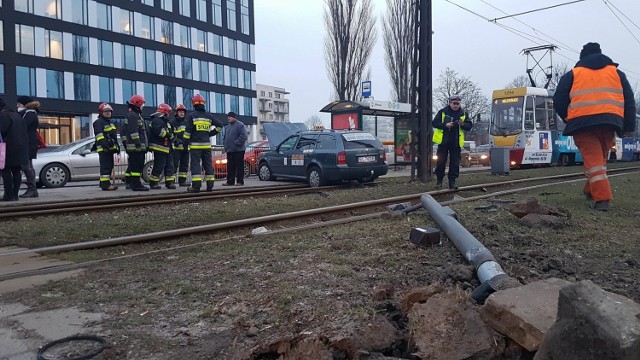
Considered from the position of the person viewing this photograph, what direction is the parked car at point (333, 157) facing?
facing away from the viewer and to the left of the viewer

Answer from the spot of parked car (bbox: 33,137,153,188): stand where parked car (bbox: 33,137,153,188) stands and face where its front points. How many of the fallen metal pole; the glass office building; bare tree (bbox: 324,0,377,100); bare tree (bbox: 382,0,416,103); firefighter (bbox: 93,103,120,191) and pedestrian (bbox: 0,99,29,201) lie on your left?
3

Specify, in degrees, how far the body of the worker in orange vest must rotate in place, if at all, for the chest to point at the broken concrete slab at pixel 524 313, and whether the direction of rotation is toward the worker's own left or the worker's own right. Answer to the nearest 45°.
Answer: approximately 180°

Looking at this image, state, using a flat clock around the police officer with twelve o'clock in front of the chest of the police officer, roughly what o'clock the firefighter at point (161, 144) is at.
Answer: The firefighter is roughly at 3 o'clock from the police officer.

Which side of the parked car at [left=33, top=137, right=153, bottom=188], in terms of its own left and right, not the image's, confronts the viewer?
left

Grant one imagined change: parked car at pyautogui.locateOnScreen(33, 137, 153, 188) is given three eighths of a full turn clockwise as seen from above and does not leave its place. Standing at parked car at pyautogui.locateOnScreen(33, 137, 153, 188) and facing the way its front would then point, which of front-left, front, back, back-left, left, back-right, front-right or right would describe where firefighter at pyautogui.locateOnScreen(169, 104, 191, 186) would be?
right

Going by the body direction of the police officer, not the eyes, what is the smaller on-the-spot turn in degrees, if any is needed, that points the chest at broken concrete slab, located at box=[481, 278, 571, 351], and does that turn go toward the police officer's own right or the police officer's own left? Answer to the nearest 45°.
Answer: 0° — they already face it

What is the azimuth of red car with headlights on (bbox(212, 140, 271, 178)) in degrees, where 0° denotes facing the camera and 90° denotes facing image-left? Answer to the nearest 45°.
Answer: approximately 45°

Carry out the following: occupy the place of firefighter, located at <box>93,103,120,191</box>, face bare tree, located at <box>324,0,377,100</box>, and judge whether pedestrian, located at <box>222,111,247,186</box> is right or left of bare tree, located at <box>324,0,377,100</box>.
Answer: right

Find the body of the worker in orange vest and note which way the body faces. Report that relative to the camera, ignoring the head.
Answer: away from the camera

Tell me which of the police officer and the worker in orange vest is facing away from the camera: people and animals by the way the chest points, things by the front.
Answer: the worker in orange vest

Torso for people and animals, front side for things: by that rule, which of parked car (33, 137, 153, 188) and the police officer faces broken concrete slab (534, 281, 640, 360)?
the police officer

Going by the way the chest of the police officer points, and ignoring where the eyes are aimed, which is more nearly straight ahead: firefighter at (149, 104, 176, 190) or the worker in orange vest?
the worker in orange vest

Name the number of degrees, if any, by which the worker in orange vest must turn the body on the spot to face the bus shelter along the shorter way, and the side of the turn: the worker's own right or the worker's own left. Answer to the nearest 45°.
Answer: approximately 45° to the worker's own left
